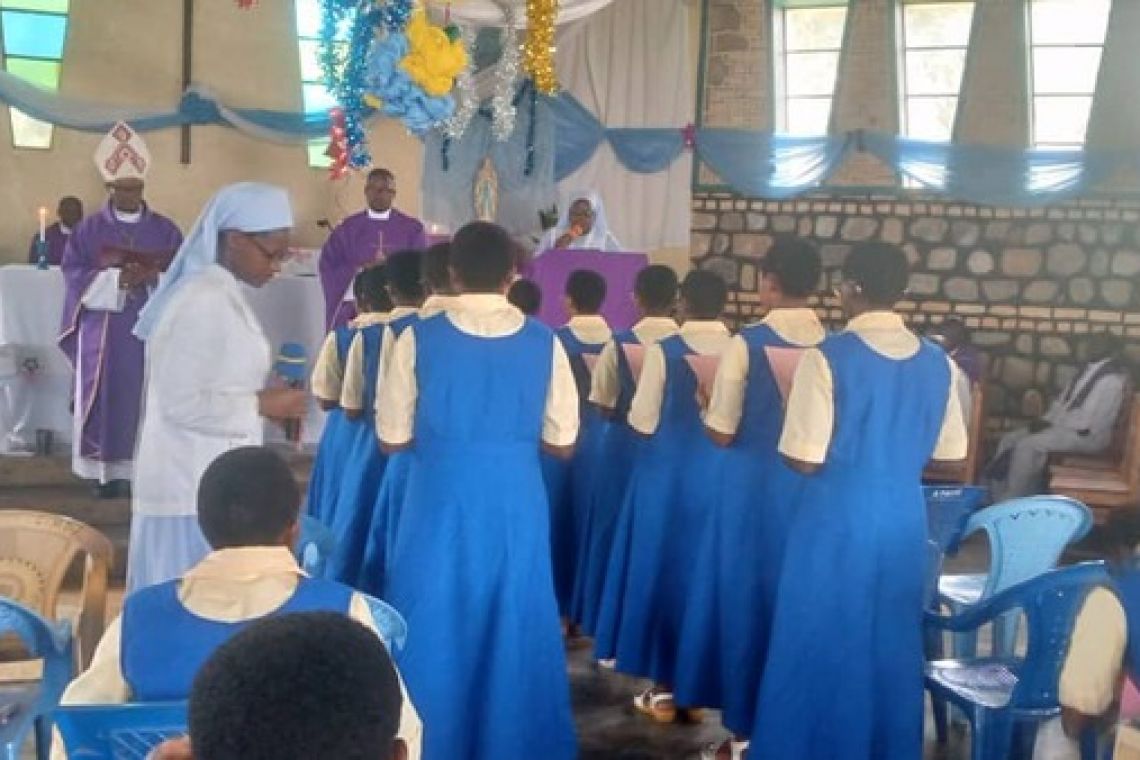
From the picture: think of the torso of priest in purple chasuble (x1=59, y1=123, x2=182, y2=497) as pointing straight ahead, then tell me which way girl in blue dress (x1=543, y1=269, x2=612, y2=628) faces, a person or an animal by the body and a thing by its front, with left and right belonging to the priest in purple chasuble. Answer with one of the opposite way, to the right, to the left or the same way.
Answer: the opposite way

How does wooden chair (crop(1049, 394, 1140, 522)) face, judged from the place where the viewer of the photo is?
facing to the left of the viewer

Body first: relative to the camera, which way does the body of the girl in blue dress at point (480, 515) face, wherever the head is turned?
away from the camera

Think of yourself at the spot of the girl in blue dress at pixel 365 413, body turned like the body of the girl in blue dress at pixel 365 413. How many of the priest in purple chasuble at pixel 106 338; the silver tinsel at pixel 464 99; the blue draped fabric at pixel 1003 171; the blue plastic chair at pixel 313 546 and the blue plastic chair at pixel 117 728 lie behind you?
2

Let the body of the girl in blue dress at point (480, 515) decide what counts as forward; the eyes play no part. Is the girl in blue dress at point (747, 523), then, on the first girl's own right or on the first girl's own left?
on the first girl's own right

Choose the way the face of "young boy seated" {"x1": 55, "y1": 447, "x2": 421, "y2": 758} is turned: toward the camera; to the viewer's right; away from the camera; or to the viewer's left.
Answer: away from the camera

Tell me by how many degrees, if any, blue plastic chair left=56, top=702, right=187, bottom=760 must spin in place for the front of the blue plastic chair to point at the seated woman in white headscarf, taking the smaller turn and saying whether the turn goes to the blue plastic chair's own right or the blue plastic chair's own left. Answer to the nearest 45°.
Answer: approximately 45° to the blue plastic chair's own right

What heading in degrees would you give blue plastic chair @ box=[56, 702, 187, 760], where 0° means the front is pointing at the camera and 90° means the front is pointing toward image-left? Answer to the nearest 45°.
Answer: approximately 180°

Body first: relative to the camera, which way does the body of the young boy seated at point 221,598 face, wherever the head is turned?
away from the camera

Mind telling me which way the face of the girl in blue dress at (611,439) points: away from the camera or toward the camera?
away from the camera

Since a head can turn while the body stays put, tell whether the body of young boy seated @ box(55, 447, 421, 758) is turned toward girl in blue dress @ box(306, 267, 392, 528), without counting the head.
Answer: yes

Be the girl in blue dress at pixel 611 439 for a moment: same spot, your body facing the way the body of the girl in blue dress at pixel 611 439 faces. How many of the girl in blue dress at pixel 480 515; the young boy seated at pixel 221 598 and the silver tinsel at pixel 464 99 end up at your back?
2
